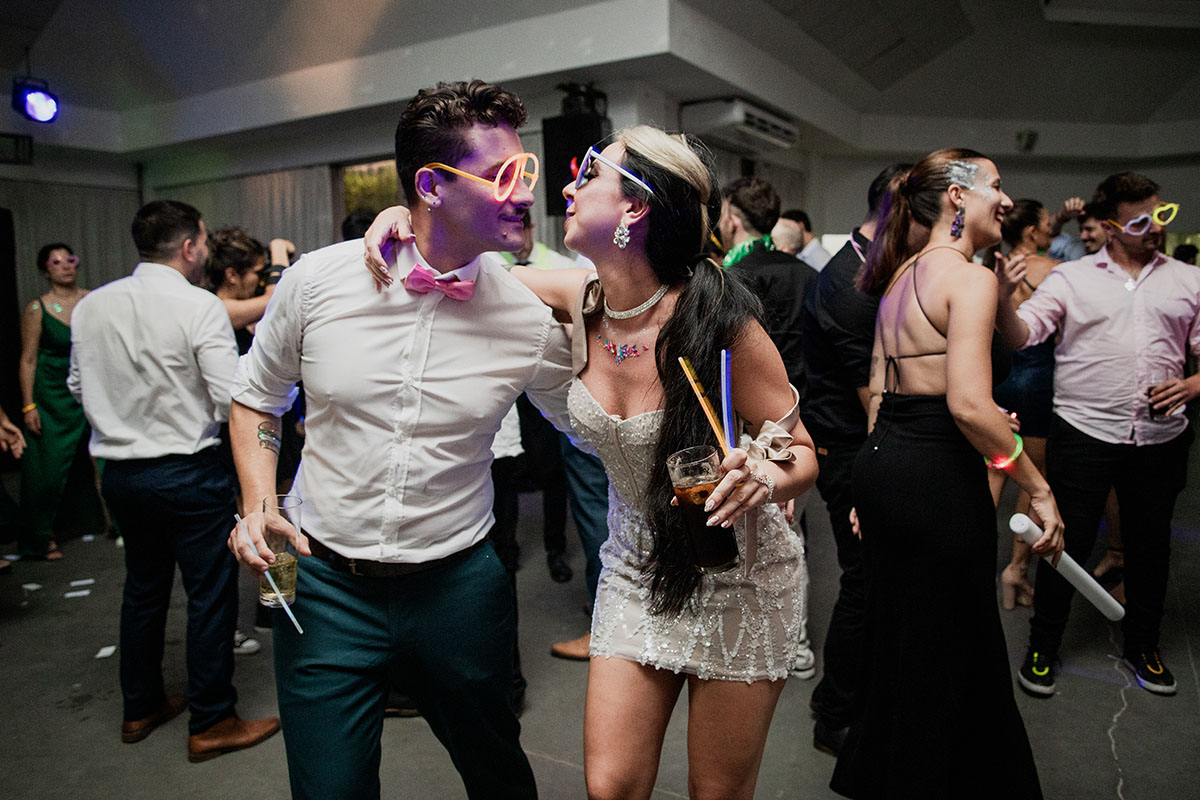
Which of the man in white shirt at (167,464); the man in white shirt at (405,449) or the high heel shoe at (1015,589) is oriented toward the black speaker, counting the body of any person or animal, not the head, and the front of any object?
the man in white shirt at (167,464)

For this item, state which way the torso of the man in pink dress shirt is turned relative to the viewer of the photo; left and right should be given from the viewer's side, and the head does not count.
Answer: facing the viewer

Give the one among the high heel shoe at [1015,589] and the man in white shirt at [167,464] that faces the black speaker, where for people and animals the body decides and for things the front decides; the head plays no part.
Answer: the man in white shirt

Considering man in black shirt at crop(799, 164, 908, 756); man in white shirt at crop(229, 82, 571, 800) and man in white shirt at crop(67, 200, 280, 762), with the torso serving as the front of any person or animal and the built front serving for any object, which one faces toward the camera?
man in white shirt at crop(229, 82, 571, 800)

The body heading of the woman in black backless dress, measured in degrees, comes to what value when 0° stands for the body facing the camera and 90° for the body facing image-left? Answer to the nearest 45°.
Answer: approximately 225°

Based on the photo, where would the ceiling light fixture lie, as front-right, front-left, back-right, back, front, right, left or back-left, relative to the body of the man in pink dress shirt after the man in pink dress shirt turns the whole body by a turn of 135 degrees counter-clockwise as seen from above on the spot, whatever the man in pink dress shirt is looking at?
back-left

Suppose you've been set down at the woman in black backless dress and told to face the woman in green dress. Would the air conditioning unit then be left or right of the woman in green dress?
right

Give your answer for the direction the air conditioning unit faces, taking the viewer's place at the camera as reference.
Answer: facing the viewer and to the right of the viewer

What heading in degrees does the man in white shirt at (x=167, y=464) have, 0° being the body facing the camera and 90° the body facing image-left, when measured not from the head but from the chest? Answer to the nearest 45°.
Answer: approximately 225°

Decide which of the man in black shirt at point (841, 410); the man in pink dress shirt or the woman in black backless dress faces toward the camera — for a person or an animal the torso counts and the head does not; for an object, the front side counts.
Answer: the man in pink dress shirt

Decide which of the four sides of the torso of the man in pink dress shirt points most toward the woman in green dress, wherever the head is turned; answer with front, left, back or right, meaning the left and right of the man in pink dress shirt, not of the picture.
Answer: right

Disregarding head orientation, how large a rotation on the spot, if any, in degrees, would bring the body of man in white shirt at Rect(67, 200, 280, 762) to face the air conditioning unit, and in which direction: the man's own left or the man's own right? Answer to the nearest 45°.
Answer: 0° — they already face it
